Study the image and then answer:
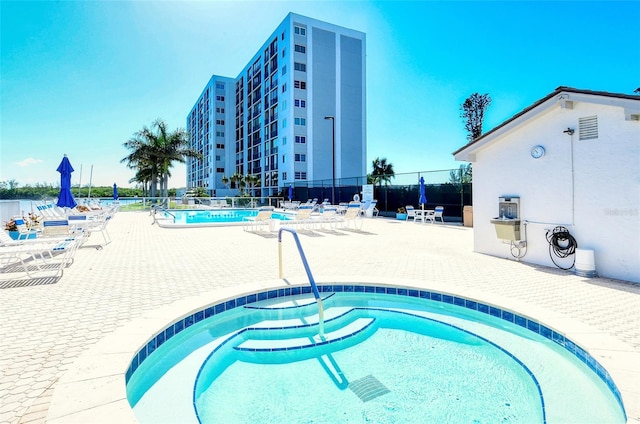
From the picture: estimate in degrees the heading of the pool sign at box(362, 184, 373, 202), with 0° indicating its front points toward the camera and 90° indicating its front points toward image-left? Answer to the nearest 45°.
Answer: approximately 0°

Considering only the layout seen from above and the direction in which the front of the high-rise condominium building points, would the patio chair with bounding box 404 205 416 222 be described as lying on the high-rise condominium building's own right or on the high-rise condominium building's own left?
on the high-rise condominium building's own left

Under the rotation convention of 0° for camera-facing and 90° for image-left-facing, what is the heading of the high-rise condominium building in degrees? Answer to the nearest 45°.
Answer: approximately 45°

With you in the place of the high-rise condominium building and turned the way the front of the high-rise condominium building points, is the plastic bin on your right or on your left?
on your left

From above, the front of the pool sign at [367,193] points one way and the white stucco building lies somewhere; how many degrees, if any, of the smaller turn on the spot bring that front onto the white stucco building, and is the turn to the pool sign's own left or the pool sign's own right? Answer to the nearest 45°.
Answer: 0° — it already faces it
